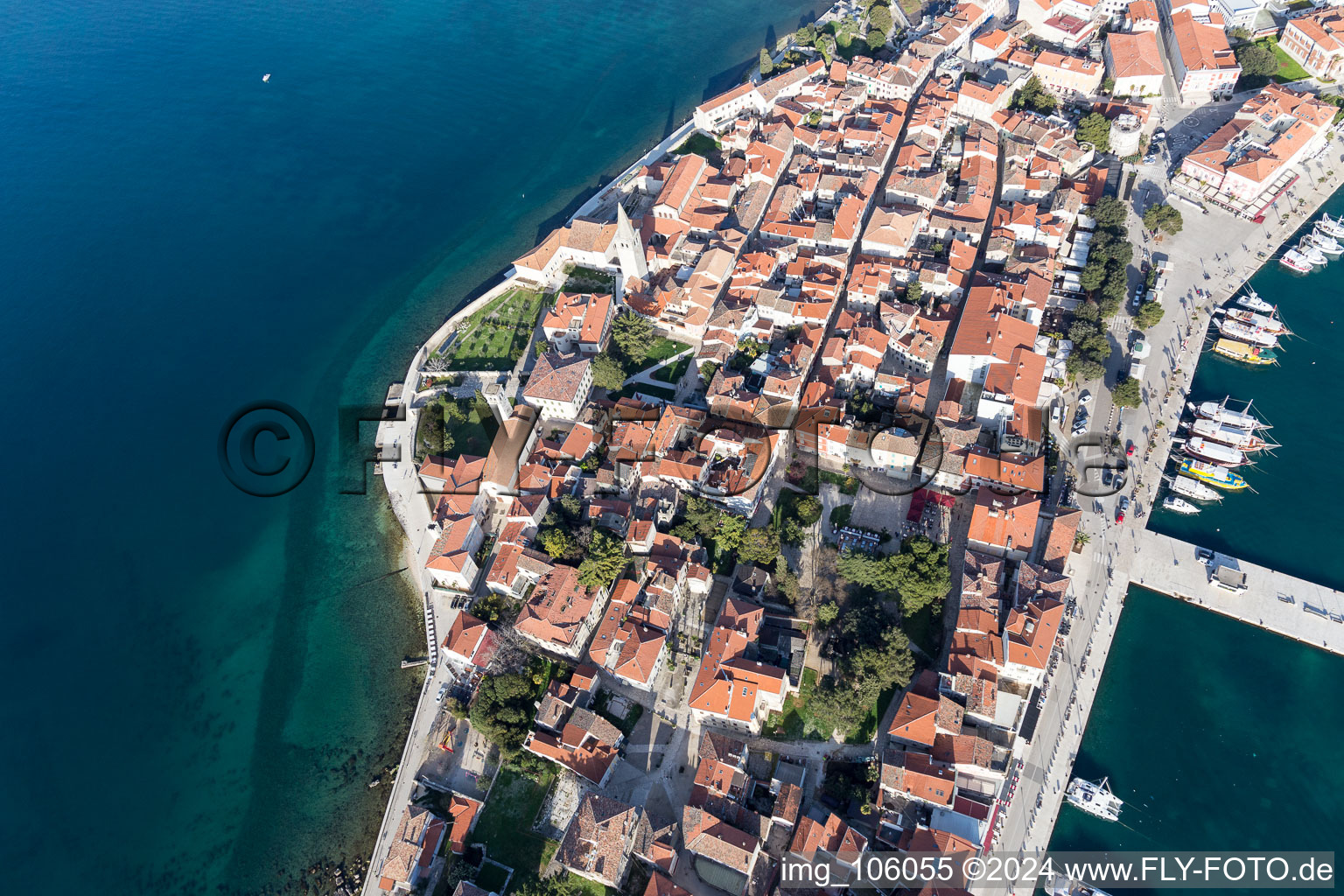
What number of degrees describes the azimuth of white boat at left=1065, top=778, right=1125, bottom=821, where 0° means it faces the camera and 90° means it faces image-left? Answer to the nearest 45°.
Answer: approximately 315°

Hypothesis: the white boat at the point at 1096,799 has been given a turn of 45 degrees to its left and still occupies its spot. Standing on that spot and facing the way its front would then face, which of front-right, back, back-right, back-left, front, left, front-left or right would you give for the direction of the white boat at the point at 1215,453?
left

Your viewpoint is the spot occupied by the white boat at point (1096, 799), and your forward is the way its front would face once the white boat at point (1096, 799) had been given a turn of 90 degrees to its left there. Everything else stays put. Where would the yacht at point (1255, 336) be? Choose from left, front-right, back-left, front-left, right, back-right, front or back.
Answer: front-left

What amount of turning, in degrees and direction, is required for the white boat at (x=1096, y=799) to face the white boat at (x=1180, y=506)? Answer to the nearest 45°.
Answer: approximately 135° to its left

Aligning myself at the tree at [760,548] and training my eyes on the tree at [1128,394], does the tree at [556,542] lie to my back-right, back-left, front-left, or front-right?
back-left

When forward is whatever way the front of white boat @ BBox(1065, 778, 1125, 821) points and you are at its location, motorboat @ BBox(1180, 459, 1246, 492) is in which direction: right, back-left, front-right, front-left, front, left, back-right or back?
back-left

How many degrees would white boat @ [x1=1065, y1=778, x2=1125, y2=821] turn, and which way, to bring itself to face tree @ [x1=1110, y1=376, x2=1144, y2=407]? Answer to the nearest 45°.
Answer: approximately 135° to its left

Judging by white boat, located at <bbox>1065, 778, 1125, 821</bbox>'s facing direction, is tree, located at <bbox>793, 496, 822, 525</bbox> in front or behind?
behind

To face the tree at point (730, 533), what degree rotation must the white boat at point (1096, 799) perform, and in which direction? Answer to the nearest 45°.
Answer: approximately 135° to its right

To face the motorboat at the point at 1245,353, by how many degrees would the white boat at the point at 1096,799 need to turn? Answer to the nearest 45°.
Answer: approximately 135° to its left
